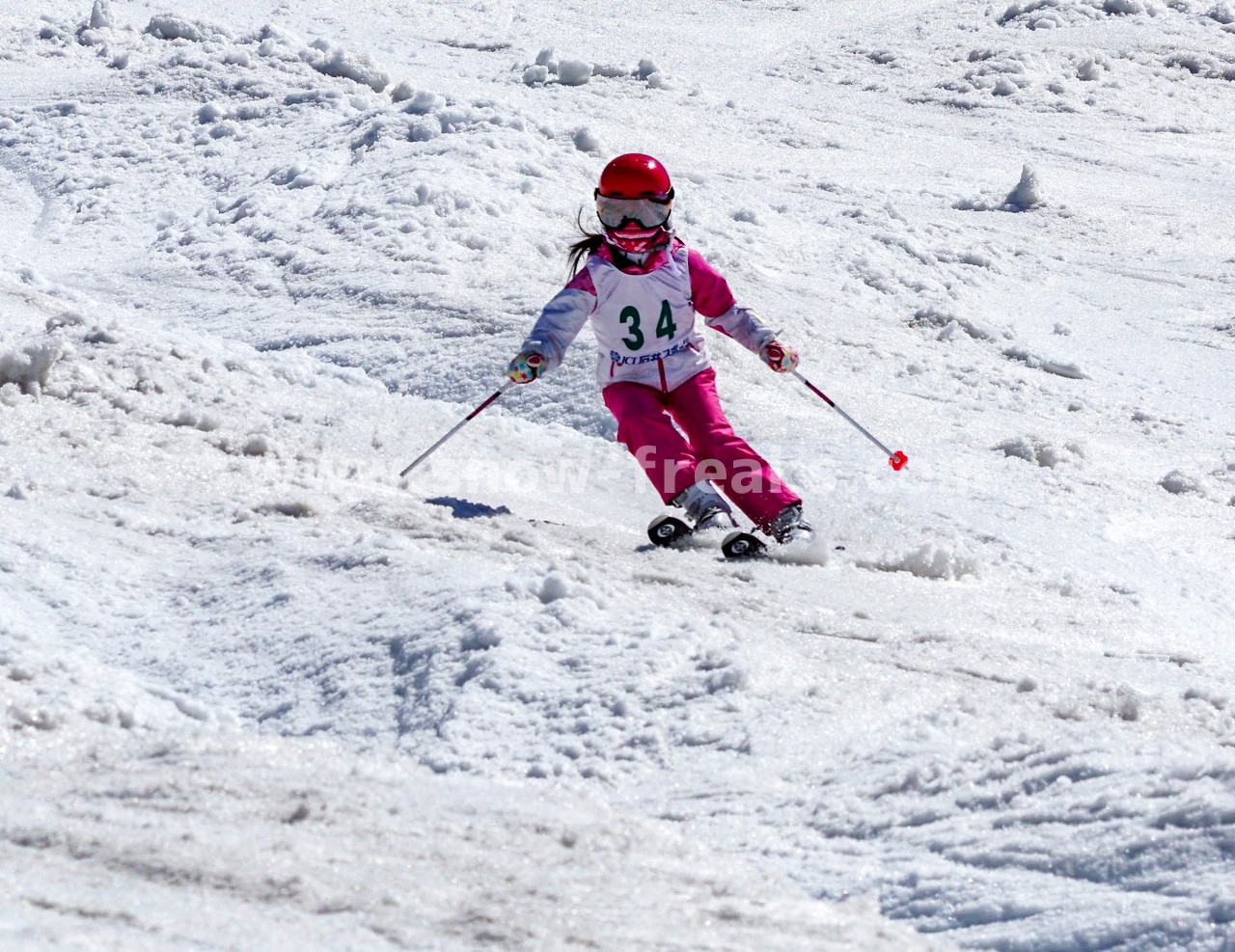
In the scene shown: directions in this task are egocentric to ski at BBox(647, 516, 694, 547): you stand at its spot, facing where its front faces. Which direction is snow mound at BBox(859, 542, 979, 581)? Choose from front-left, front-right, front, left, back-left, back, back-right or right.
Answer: back-left

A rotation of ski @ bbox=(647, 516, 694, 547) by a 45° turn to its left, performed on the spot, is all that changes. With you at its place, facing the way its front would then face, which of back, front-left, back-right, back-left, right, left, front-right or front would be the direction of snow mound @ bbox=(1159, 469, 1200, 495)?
back-left

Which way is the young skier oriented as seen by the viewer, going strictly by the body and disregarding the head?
toward the camera

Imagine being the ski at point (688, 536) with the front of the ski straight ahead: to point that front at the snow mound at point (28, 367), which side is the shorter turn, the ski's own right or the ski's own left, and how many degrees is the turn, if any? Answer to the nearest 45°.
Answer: approximately 45° to the ski's own right

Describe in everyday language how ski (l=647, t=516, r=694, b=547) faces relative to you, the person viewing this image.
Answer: facing the viewer and to the left of the viewer

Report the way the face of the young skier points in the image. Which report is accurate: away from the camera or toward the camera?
toward the camera
